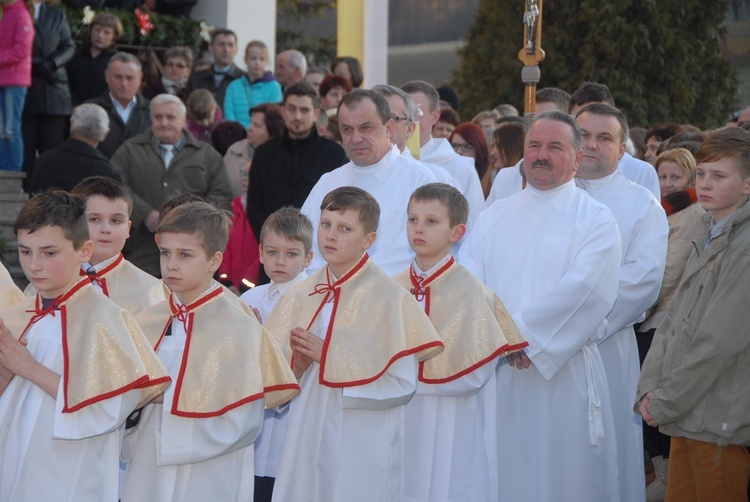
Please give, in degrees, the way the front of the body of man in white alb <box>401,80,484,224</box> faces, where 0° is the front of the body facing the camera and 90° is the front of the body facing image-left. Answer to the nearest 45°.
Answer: approximately 45°

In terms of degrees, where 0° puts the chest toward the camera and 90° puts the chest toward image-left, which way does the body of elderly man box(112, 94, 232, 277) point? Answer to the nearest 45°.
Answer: approximately 0°

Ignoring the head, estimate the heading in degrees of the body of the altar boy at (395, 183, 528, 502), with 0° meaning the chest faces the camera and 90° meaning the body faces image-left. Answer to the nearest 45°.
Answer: approximately 45°

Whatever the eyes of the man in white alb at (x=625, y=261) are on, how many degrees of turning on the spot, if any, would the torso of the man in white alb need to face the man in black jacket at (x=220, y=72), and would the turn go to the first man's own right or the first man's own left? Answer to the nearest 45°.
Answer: approximately 90° to the first man's own right

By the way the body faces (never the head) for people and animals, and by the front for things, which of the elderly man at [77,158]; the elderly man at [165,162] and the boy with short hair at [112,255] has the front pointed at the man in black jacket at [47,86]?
the elderly man at [77,158]

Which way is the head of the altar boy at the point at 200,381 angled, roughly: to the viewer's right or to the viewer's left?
to the viewer's left

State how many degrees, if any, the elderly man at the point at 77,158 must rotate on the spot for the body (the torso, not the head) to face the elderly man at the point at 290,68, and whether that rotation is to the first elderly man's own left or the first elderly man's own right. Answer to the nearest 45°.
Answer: approximately 45° to the first elderly man's own right

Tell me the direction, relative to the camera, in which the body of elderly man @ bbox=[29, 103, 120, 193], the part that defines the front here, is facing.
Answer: away from the camera

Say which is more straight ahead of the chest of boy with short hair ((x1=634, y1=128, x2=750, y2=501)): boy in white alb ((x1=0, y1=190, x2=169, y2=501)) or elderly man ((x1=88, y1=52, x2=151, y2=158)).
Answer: the boy in white alb

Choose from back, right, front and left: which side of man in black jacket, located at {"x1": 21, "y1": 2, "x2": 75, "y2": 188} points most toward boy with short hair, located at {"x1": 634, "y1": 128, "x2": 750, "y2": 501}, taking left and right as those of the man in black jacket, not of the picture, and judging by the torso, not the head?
left

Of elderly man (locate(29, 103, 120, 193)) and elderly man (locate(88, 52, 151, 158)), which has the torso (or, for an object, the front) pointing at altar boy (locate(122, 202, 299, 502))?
elderly man (locate(88, 52, 151, 158))
